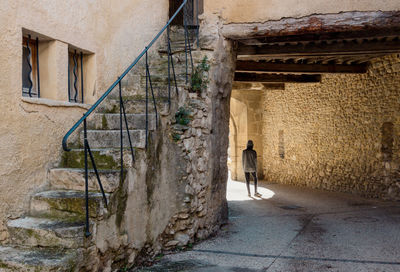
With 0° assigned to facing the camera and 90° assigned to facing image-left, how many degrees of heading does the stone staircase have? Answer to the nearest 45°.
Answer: approximately 45°

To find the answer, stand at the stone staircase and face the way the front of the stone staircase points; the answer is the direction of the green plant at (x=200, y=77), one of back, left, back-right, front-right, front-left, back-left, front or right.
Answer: back
